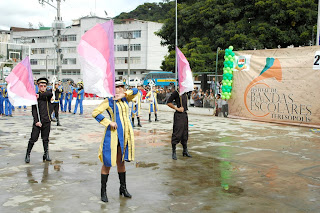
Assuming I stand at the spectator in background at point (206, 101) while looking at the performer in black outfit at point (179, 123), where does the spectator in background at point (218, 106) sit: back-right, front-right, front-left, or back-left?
front-left

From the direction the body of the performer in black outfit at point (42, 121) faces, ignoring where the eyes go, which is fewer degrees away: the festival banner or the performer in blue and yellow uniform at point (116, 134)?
the performer in blue and yellow uniform

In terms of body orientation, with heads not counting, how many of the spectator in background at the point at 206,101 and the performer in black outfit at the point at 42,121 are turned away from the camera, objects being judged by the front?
0

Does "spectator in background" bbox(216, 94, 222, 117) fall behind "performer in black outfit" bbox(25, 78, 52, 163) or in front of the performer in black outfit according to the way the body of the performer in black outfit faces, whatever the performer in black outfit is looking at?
behind

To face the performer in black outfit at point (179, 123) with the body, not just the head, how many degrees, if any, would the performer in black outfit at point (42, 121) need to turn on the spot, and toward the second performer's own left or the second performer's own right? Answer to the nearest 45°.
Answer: approximately 90° to the second performer's own left

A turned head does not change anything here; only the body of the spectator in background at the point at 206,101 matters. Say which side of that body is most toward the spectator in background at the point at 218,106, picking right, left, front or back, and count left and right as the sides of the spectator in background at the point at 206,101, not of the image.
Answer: left

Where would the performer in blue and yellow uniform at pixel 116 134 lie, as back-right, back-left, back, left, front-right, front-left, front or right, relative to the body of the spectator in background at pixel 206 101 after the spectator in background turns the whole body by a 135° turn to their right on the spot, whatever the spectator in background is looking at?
back

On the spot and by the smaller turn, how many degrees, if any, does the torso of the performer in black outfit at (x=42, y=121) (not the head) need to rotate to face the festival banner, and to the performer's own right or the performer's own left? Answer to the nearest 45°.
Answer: approximately 135° to the performer's own left

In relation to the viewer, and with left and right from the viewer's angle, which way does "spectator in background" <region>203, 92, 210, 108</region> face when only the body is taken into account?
facing the viewer and to the left of the viewer

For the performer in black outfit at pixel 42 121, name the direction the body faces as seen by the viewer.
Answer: toward the camera
